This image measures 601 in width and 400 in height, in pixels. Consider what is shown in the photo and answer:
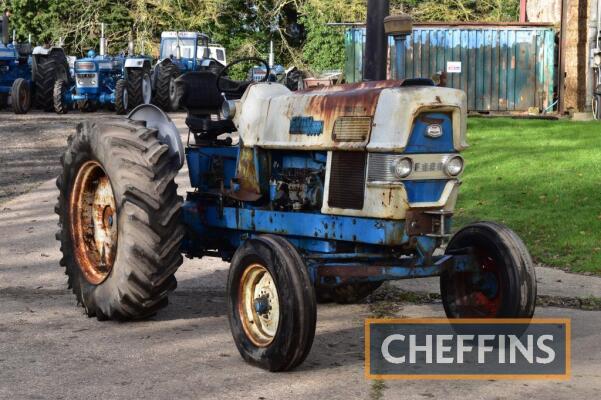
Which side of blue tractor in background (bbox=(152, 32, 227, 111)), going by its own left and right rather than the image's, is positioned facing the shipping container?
left

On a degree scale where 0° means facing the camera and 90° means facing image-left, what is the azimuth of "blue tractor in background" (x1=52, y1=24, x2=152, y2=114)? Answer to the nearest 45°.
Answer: approximately 45°

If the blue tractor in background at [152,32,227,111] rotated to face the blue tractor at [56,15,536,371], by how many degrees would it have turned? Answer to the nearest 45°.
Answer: approximately 45° to its left

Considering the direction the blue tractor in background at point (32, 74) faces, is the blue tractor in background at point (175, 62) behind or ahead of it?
behind

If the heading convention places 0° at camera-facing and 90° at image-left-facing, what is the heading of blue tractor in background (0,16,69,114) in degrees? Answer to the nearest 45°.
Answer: approximately 45°

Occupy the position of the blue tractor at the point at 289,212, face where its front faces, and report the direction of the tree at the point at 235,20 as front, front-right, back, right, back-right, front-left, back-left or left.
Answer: back-left

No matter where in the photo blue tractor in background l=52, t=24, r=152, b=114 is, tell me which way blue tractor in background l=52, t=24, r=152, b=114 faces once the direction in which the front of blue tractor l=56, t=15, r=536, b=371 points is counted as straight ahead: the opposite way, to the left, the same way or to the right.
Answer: to the right

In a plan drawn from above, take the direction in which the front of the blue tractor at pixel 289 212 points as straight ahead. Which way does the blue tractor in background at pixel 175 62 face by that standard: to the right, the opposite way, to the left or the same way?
to the right

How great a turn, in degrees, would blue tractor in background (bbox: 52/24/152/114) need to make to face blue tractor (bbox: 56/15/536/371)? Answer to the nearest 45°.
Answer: approximately 45° to its left

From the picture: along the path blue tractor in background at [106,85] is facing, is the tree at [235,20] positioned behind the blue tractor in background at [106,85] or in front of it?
behind

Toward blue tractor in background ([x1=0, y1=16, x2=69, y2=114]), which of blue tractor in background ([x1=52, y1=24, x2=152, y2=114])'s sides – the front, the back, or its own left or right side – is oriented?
right
